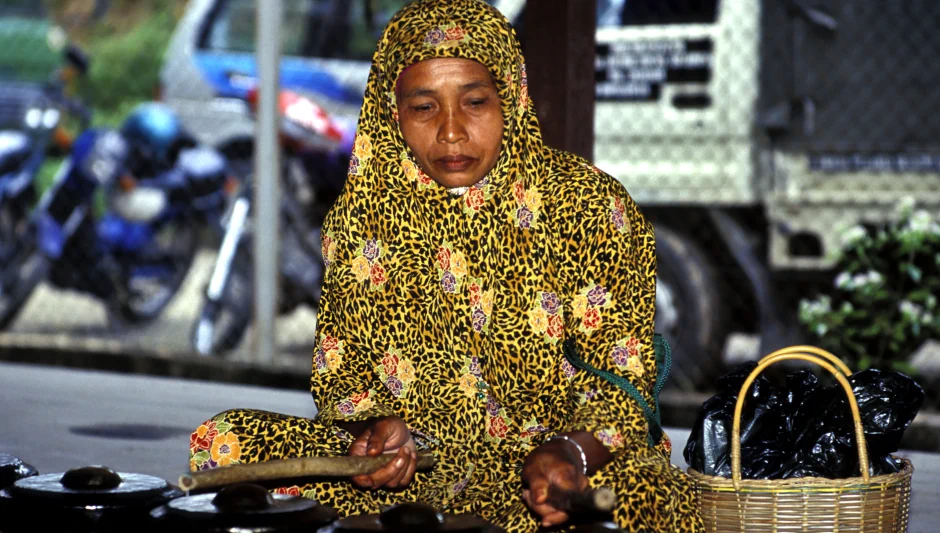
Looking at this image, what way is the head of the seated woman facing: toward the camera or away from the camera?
toward the camera

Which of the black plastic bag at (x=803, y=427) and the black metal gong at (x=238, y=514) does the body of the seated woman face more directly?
the black metal gong

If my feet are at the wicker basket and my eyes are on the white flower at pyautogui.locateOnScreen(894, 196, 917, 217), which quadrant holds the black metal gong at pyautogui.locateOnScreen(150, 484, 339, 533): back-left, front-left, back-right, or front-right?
back-left

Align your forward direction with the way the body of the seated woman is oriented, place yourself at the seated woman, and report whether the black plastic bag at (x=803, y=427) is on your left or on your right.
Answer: on your left

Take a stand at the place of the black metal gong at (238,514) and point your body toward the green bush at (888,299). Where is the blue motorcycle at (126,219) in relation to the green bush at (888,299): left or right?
left

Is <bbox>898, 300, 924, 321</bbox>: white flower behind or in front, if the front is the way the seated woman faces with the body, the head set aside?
behind

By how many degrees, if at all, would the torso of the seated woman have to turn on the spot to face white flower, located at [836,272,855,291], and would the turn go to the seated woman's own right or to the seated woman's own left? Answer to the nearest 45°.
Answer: approximately 135° to the seated woman's own left

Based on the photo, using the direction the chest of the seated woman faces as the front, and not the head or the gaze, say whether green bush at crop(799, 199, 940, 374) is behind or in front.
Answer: behind

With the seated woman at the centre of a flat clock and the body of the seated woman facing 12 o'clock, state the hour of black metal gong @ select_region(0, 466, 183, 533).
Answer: The black metal gong is roughly at 2 o'clock from the seated woman.

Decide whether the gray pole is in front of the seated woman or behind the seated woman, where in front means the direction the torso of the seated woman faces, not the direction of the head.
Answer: behind

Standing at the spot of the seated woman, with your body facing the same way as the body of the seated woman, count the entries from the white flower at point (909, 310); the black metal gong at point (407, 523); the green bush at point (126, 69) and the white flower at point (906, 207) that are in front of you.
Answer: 1

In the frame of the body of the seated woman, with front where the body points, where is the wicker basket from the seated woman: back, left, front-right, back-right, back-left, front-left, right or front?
left

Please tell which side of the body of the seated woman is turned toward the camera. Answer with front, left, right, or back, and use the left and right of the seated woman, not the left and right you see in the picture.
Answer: front

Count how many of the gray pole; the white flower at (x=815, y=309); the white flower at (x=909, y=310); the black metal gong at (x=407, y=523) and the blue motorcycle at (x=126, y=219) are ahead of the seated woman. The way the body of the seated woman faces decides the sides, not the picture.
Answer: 1
